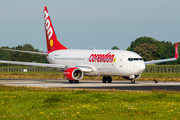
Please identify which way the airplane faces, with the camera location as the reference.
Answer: facing the viewer and to the right of the viewer
